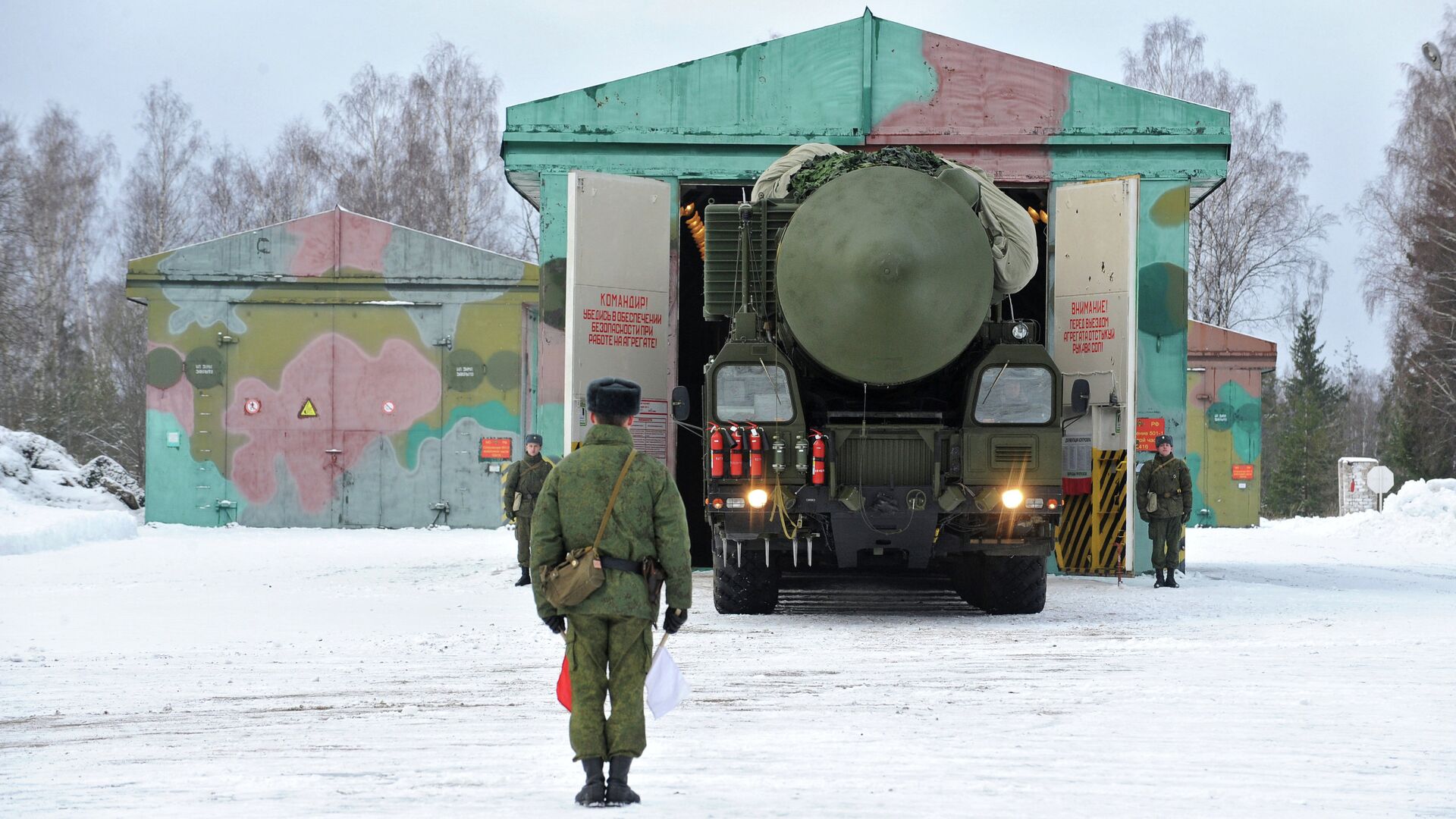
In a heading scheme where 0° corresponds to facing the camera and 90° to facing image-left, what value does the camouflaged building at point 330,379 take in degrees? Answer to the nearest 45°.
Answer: approximately 0°

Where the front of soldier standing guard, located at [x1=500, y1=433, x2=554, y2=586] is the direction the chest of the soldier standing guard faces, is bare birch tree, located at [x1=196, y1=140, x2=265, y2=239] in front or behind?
behind

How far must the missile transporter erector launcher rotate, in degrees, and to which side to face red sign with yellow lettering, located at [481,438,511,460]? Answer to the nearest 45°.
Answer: approximately 135° to its right

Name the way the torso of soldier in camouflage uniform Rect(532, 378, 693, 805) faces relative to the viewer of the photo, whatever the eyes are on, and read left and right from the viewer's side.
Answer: facing away from the viewer

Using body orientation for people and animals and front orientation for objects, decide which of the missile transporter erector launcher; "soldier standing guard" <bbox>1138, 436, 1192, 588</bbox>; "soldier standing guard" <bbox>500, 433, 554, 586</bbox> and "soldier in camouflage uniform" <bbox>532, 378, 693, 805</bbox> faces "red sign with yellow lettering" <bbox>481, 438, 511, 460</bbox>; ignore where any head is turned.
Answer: the soldier in camouflage uniform

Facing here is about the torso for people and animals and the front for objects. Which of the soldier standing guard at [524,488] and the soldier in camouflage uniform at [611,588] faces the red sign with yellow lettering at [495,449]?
the soldier in camouflage uniform

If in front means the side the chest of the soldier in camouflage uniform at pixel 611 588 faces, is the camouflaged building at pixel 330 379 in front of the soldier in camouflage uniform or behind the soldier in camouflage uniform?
in front

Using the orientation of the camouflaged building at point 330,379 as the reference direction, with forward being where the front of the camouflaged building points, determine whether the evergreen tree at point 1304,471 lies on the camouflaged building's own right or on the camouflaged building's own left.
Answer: on the camouflaged building's own left

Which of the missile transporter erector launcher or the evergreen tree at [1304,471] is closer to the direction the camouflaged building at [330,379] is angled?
the missile transporter erector launcher

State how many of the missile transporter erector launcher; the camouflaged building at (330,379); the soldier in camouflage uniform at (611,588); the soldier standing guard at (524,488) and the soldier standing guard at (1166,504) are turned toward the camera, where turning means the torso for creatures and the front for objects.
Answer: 4

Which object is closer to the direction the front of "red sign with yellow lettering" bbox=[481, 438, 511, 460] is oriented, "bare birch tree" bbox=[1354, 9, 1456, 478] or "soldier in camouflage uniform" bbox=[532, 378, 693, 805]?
the soldier in camouflage uniform

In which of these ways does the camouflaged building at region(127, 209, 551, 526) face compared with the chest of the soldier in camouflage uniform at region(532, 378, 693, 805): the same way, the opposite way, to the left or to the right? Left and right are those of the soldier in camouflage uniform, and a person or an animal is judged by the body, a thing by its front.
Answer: the opposite way

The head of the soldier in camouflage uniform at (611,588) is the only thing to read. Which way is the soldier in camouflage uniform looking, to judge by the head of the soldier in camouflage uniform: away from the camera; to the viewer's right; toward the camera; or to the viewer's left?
away from the camera

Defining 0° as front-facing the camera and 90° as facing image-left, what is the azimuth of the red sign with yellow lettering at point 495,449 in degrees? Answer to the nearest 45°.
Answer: approximately 0°

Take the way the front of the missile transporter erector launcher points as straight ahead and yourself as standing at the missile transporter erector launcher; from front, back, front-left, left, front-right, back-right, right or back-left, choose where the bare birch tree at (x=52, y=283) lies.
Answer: back-right

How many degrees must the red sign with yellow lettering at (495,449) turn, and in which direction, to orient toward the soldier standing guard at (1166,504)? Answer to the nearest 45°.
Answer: approximately 45° to its left
